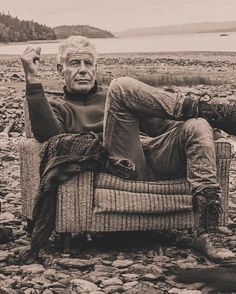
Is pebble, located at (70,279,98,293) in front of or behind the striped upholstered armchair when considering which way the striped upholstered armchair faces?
in front

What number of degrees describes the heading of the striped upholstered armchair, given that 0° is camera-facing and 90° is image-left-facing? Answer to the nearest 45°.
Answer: approximately 0°

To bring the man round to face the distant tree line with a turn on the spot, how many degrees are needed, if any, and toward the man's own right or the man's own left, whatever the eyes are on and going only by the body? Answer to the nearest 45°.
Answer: approximately 135° to the man's own left

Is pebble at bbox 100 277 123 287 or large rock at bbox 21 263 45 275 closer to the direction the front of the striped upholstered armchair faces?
the pebble

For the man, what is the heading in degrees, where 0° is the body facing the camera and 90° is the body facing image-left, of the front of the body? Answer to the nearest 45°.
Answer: approximately 315°

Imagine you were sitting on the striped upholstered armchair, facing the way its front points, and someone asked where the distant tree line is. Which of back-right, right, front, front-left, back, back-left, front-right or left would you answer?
back

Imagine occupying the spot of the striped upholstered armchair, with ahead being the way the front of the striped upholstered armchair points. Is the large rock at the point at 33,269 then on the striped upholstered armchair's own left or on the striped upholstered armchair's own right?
on the striped upholstered armchair's own right

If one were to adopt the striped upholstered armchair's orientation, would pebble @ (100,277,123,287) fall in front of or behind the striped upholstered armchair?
in front
